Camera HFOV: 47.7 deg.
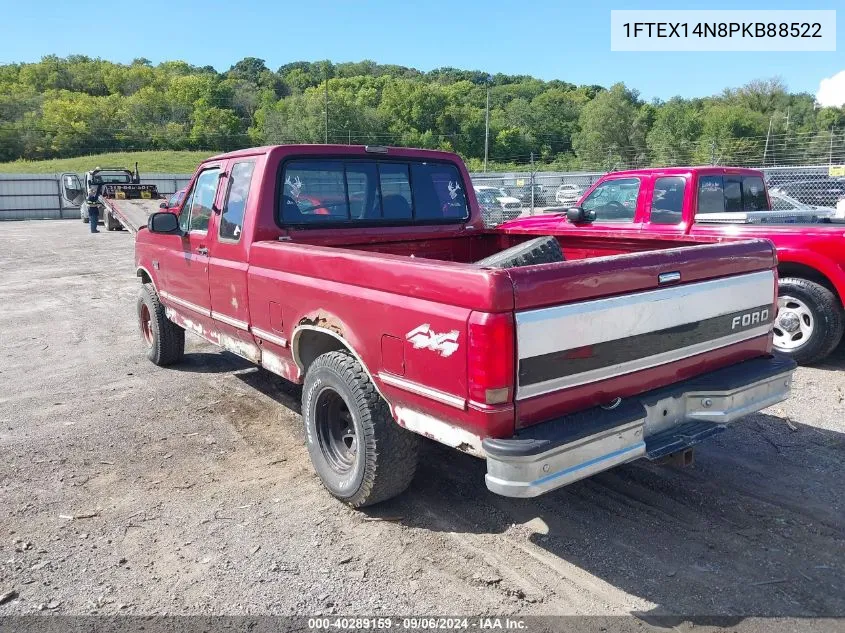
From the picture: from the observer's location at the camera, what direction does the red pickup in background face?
facing away from the viewer and to the left of the viewer

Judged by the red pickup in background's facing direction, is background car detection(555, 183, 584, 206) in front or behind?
in front

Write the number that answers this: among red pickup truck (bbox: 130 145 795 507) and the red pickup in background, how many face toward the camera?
0

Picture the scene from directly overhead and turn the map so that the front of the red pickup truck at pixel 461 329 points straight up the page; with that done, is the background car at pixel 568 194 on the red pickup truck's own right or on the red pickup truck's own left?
on the red pickup truck's own right

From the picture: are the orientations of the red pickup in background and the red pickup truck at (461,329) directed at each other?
no

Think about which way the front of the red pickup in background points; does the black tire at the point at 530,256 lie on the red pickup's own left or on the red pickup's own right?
on the red pickup's own left

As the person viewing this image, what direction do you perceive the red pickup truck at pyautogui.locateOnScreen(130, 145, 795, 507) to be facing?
facing away from the viewer and to the left of the viewer

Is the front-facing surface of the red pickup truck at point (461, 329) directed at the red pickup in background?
no
